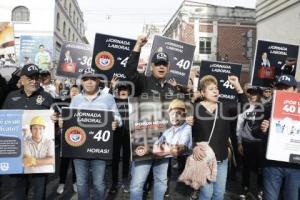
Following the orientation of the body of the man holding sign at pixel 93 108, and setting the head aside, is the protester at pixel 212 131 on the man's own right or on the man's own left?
on the man's own left

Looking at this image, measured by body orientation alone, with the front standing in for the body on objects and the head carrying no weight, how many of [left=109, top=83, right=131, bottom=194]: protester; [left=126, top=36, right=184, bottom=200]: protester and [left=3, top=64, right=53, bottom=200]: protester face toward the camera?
3

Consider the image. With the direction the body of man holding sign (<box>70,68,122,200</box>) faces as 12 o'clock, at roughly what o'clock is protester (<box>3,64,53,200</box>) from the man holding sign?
The protester is roughly at 3 o'clock from the man holding sign.

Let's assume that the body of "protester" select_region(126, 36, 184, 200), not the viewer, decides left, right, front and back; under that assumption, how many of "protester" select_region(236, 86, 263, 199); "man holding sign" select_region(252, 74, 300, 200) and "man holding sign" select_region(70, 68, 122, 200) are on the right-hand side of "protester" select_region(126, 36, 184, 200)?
1

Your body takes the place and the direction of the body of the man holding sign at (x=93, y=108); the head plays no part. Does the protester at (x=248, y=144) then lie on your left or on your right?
on your left

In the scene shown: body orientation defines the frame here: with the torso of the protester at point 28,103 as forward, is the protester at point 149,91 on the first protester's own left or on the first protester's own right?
on the first protester's own left

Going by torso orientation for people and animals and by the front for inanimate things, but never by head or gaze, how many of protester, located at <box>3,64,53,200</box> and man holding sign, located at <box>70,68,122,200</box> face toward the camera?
2

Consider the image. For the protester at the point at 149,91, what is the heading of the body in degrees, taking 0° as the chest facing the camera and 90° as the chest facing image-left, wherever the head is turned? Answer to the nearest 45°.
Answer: approximately 0°

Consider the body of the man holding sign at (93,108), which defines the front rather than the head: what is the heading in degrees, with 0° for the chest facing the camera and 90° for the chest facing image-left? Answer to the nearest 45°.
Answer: approximately 0°

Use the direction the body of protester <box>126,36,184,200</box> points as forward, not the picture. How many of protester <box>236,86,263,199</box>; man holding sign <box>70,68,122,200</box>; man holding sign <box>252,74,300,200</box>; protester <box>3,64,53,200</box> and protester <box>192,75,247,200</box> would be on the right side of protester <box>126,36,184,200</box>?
2

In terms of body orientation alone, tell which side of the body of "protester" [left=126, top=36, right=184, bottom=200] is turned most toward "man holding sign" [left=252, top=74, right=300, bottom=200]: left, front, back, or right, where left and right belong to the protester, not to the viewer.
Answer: left

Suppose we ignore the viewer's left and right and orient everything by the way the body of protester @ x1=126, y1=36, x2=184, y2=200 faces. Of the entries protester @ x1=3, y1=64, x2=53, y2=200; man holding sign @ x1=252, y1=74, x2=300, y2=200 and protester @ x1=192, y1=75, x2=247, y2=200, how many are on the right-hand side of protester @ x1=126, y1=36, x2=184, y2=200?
1
